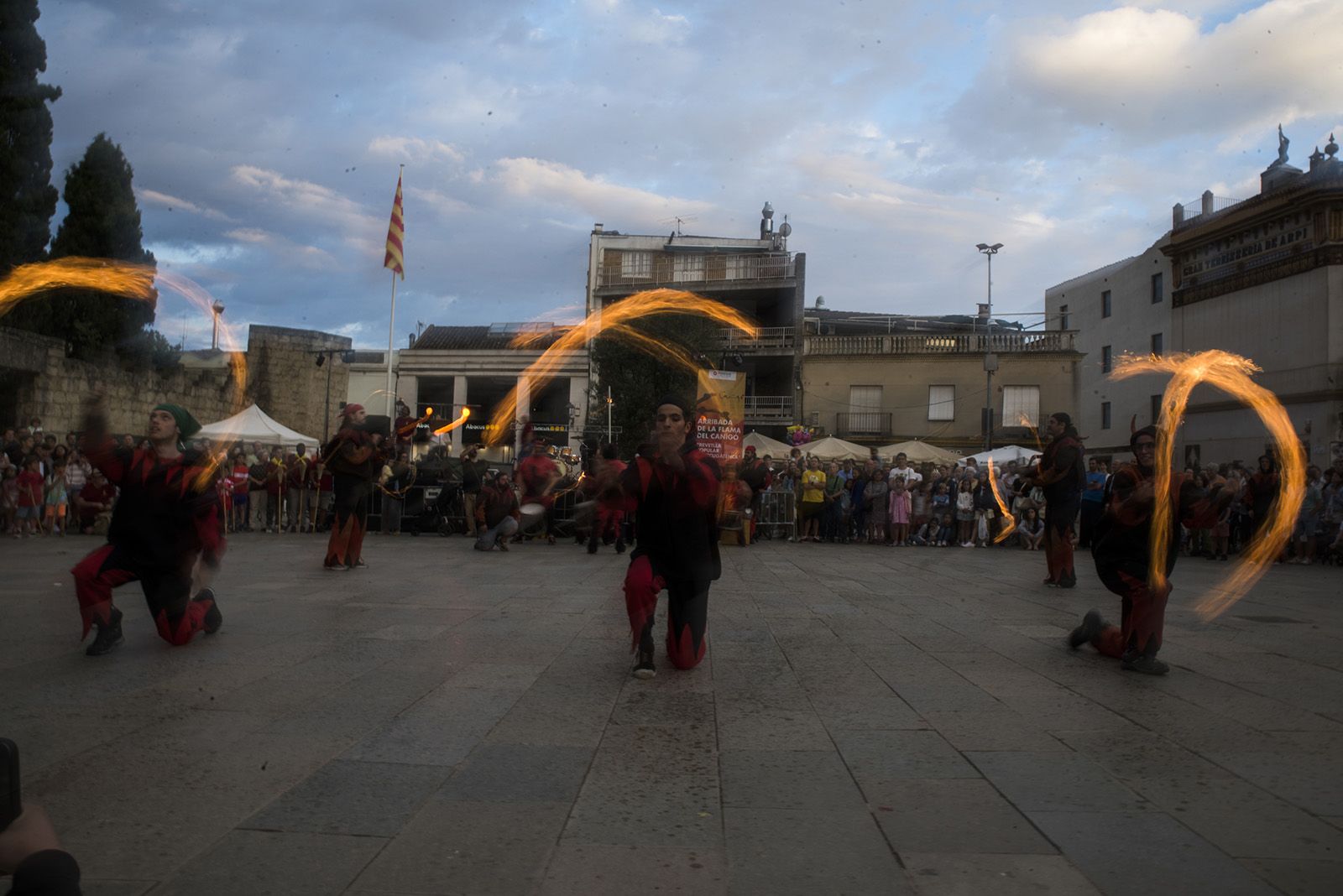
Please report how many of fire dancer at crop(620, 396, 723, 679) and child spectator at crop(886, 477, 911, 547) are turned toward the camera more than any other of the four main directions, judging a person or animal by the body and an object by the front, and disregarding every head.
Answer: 2

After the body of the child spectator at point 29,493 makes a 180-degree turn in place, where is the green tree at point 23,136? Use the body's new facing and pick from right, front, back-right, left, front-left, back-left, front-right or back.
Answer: front-right

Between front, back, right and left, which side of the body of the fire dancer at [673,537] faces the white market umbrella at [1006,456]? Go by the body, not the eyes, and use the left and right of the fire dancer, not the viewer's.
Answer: back

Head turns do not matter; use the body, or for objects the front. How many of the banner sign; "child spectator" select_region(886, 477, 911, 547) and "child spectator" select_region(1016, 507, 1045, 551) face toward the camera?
3

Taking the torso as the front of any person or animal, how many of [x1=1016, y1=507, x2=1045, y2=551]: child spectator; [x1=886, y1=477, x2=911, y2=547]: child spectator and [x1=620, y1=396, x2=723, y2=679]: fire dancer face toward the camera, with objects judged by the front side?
3

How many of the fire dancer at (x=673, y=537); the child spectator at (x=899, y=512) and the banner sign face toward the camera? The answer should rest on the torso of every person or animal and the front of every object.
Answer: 3

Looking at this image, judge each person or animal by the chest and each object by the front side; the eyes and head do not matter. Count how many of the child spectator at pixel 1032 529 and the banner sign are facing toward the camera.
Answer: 2

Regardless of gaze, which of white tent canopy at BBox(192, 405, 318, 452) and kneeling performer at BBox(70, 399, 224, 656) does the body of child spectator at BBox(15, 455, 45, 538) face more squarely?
the kneeling performer

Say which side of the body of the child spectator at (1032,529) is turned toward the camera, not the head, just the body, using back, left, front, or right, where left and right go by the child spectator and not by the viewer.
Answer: front

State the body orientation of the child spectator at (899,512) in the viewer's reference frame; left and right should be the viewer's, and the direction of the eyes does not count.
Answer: facing the viewer

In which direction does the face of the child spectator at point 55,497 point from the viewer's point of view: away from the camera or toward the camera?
toward the camera

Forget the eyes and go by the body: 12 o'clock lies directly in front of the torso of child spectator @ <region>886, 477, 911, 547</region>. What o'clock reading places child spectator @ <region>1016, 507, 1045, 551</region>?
child spectator @ <region>1016, 507, 1045, 551</region> is roughly at 9 o'clock from child spectator @ <region>886, 477, 911, 547</region>.

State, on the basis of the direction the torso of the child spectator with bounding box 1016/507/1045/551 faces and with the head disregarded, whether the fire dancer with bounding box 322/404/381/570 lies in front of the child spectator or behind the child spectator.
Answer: in front

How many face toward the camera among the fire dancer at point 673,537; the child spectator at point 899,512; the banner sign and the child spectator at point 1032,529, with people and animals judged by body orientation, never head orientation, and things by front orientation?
4

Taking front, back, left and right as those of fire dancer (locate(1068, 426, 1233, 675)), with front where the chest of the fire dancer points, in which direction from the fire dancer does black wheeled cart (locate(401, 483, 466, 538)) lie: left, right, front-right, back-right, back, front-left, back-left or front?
back

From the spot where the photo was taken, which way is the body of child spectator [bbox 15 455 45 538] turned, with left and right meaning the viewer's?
facing the viewer and to the right of the viewer
